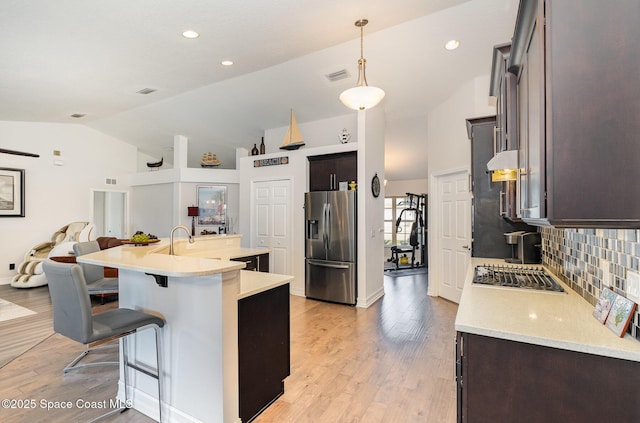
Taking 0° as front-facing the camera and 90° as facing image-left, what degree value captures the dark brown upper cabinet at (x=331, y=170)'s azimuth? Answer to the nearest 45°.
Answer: approximately 45°

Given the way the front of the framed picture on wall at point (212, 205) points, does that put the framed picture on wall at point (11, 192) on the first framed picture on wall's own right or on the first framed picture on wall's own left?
on the first framed picture on wall's own right

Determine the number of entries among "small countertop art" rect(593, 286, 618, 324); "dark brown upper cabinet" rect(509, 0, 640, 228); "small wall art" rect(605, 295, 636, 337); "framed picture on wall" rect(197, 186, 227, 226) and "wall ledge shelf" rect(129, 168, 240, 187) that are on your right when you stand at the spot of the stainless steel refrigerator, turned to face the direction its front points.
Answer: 2

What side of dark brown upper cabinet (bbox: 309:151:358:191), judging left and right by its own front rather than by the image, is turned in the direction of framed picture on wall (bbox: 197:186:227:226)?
right

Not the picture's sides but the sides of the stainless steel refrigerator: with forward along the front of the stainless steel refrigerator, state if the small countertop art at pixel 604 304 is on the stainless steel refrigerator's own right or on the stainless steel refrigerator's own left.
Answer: on the stainless steel refrigerator's own left

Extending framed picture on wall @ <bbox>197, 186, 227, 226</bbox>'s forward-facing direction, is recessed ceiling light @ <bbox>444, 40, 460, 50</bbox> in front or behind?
in front

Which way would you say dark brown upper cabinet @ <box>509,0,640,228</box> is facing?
to the viewer's left
